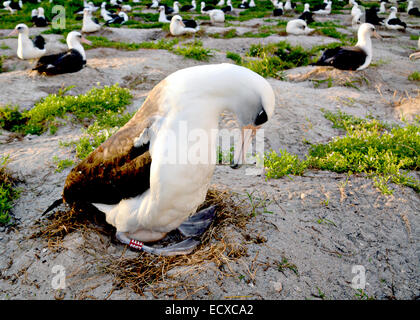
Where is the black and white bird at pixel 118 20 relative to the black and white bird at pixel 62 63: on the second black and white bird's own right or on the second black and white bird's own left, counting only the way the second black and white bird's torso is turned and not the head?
on the second black and white bird's own left

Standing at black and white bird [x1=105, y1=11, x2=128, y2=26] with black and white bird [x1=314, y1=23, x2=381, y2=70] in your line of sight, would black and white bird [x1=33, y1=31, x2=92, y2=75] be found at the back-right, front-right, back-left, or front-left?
front-right

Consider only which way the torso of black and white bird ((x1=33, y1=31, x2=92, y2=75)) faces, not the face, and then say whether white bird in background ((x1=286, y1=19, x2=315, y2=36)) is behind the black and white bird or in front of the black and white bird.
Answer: in front

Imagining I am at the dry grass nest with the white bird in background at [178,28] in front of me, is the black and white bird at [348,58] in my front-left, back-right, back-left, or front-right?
front-right

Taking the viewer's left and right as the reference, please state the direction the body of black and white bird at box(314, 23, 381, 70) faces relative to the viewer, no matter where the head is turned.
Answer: facing to the right of the viewer

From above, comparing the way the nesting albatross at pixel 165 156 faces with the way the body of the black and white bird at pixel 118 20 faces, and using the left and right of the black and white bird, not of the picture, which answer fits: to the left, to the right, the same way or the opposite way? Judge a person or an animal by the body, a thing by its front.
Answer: the same way

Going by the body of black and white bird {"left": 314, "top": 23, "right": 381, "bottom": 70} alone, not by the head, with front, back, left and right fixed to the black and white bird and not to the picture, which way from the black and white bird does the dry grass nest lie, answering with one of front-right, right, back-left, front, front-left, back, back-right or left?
right

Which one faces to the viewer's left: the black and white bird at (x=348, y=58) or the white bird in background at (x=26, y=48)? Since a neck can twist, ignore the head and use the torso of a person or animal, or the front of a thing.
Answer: the white bird in background

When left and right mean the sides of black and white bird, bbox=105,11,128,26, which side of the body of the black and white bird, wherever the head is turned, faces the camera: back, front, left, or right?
right

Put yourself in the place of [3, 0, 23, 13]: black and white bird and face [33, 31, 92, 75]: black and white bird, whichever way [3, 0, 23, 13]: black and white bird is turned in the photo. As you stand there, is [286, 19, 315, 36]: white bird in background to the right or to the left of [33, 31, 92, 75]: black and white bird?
left
